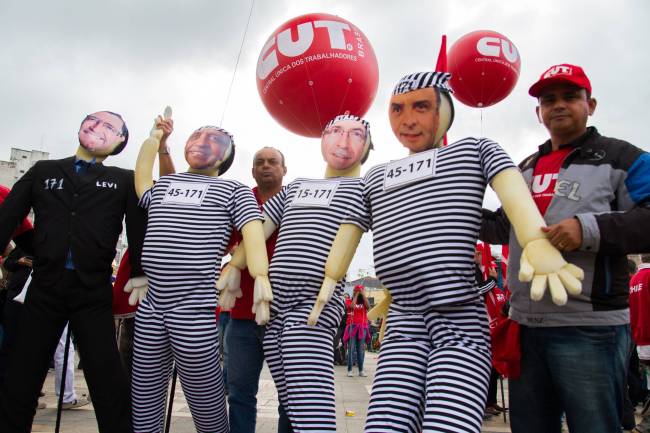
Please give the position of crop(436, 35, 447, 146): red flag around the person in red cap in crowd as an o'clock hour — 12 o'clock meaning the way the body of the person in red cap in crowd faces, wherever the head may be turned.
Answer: The red flag is roughly at 12 o'clock from the person in red cap in crowd.

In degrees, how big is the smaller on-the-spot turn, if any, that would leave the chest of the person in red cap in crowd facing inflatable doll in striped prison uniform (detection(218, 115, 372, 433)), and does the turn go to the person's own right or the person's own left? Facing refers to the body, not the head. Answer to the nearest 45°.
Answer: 0° — they already face it

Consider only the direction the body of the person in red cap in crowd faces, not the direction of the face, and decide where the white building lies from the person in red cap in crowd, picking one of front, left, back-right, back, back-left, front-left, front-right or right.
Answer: back-right

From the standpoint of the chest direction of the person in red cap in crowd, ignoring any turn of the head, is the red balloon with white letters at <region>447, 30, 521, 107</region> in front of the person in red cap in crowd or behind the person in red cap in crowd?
in front

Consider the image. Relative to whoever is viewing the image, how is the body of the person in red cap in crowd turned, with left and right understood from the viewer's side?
facing the viewer

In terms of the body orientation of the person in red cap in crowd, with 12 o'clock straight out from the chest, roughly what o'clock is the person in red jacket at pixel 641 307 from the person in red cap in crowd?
The person in red jacket is roughly at 11 o'clock from the person in red cap in crowd.

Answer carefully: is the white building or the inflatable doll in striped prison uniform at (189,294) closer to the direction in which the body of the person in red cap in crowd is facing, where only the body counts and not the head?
the inflatable doll in striped prison uniform

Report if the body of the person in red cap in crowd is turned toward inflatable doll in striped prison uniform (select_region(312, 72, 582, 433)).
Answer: yes

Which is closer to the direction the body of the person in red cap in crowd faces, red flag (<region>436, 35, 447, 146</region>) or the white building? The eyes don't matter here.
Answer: the red flag

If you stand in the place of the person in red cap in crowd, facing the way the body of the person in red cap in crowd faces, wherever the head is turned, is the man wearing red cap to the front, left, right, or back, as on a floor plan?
front
